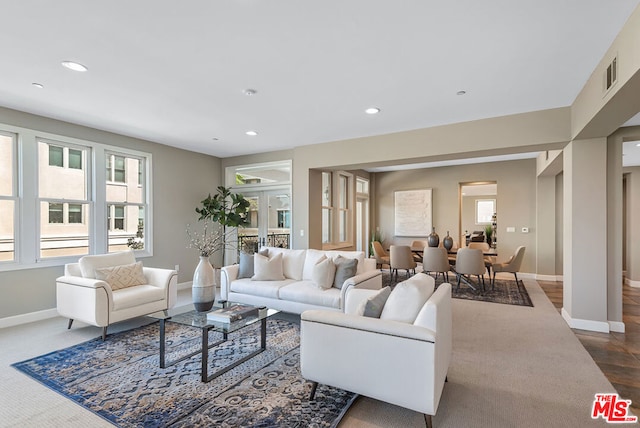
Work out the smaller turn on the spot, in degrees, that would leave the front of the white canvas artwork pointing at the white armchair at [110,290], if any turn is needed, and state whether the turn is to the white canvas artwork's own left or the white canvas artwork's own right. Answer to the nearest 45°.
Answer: approximately 45° to the white canvas artwork's own right

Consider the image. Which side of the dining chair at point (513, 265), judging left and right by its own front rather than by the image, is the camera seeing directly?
left

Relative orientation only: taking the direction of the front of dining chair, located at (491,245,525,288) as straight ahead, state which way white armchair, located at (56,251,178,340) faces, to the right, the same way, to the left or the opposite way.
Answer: the opposite way

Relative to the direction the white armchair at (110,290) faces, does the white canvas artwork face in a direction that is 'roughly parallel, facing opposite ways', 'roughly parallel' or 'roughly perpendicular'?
roughly perpendicular

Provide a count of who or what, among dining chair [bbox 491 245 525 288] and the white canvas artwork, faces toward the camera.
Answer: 1

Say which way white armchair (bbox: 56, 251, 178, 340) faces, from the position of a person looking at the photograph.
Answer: facing the viewer and to the right of the viewer

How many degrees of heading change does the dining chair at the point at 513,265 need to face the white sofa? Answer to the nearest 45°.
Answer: approximately 45° to its left

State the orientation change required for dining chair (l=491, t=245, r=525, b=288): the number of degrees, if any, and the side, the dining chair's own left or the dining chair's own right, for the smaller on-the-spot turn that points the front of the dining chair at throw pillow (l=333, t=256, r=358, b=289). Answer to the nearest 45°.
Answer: approximately 45° to the dining chair's own left

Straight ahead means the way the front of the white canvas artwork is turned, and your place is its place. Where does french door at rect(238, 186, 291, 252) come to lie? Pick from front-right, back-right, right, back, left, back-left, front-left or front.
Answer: front-right

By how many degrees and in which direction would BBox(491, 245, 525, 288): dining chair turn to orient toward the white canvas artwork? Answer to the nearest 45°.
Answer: approximately 45° to its right

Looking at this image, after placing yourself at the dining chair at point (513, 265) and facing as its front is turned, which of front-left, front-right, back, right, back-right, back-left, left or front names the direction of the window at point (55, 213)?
front-left

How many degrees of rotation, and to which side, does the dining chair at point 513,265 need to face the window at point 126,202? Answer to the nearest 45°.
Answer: approximately 45° to its left

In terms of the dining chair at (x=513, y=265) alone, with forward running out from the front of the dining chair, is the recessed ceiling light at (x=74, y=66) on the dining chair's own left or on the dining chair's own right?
on the dining chair's own left

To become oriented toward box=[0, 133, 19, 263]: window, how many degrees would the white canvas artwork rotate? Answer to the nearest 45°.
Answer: approximately 45° to its right

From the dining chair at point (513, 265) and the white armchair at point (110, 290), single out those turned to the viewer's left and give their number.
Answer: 1

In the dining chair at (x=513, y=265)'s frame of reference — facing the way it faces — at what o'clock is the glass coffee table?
The glass coffee table is roughly at 10 o'clock from the dining chair.
